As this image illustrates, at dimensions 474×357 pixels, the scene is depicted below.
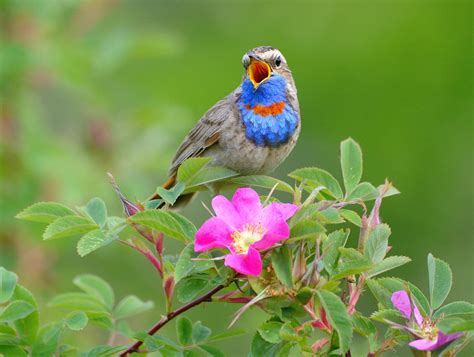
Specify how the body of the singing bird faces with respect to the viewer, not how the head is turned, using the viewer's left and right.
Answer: facing the viewer and to the right of the viewer
